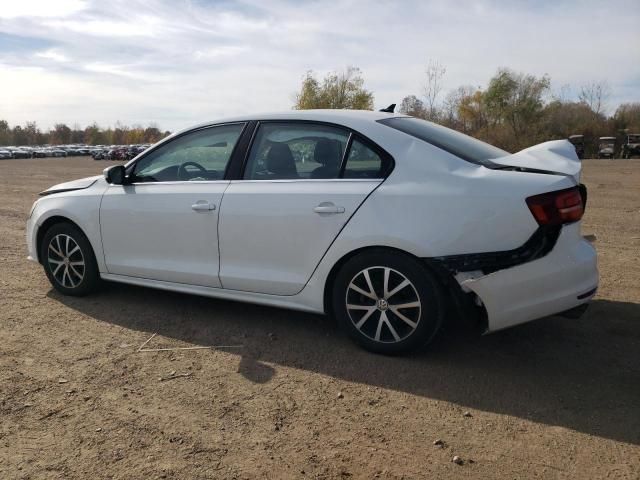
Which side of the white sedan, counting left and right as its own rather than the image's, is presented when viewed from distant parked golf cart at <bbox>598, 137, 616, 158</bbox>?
right

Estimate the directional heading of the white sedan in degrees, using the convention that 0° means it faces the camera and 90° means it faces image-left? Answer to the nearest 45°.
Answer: approximately 135°

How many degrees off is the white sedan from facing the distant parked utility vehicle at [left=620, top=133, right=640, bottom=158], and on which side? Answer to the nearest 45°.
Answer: approximately 90° to its right
